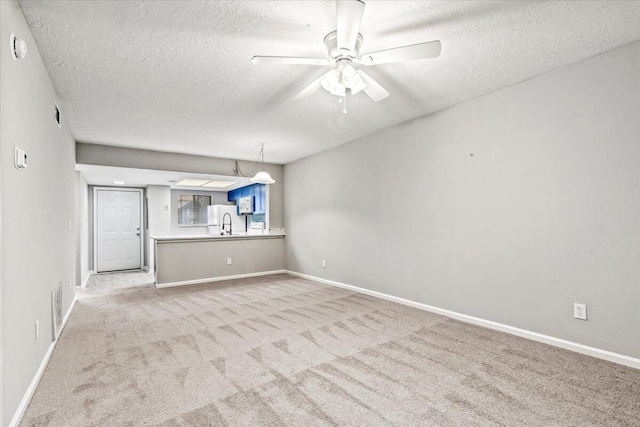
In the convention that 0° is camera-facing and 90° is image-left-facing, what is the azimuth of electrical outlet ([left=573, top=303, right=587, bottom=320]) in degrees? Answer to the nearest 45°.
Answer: approximately 45°

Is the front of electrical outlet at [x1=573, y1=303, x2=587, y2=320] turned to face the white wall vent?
yes

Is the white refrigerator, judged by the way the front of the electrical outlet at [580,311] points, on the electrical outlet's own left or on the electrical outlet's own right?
on the electrical outlet's own right

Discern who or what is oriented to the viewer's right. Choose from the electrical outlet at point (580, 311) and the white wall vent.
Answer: the white wall vent

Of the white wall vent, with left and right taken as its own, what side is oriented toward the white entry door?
left

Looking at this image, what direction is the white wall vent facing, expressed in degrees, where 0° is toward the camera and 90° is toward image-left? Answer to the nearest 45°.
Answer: approximately 270°

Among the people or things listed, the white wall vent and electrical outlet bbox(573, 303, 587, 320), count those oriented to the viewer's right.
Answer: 1

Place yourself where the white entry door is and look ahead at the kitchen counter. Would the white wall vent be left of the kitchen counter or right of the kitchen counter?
right

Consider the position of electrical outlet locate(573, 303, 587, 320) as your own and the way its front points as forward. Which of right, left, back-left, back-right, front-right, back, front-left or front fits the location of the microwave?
front-right

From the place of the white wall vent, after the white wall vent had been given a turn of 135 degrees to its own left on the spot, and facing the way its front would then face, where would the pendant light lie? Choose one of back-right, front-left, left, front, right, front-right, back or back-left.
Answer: back-right

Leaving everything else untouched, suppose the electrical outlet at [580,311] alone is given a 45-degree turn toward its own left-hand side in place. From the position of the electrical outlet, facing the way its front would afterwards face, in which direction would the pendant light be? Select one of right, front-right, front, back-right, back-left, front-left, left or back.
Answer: right

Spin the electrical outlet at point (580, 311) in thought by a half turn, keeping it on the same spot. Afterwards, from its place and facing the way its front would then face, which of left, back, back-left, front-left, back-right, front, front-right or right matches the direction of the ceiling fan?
back

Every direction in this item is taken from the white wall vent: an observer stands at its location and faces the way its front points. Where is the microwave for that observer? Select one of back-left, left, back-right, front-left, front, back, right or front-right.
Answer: front-left
